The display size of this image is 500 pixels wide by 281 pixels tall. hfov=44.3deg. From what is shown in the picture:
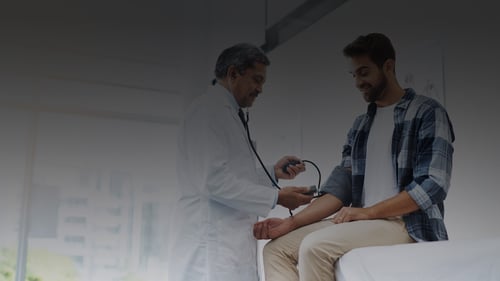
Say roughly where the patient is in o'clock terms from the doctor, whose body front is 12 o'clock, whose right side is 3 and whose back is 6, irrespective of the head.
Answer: The patient is roughly at 1 o'clock from the doctor.

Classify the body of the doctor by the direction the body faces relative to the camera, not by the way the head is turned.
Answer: to the viewer's right

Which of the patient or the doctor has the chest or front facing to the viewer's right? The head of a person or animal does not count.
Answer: the doctor

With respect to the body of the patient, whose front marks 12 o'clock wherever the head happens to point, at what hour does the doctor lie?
The doctor is roughly at 2 o'clock from the patient.

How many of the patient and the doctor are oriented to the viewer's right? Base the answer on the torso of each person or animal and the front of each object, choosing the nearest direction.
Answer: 1

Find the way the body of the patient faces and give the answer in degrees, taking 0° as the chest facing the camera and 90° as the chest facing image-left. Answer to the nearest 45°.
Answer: approximately 45°
